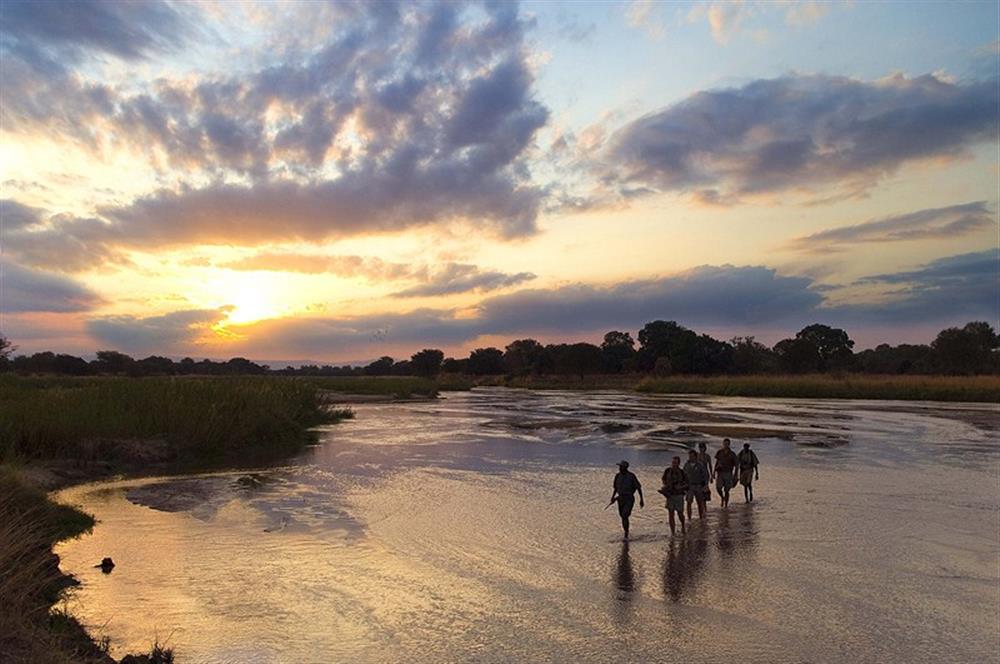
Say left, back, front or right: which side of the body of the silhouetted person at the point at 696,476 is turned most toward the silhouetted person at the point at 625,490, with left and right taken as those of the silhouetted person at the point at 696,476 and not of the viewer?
front

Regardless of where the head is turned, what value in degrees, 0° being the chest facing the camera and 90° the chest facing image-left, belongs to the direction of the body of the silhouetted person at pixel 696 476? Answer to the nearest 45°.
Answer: approximately 45°

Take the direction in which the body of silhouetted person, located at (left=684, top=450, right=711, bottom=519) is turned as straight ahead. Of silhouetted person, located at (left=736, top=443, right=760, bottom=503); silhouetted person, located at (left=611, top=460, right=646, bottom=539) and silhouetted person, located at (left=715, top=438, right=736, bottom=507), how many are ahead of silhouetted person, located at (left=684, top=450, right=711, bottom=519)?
1

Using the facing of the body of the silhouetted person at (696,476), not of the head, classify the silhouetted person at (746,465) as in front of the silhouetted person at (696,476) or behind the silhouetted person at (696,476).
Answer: behind

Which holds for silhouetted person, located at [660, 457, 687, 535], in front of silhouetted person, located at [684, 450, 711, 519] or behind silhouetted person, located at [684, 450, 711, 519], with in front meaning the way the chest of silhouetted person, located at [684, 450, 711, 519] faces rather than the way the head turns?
in front
